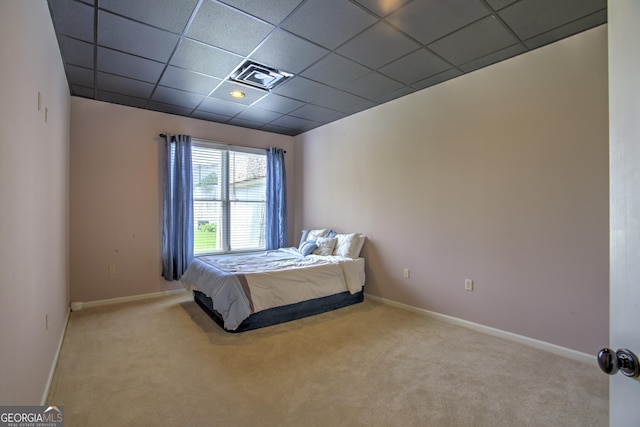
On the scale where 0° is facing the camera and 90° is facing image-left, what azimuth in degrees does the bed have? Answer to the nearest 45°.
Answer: approximately 45°

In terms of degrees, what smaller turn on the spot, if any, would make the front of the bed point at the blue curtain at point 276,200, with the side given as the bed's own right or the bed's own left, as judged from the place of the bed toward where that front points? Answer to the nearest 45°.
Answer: approximately 135° to the bed's own right

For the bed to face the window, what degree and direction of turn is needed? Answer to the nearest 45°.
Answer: approximately 90° to its right

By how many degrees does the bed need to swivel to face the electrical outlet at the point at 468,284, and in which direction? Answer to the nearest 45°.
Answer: approximately 135° to its left
